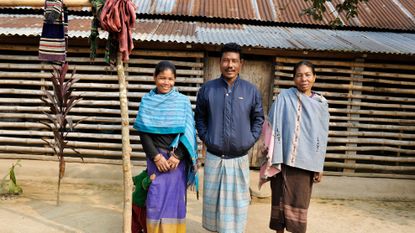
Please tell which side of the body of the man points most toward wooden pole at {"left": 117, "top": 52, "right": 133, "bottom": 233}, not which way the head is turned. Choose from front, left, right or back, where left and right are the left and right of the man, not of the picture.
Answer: right

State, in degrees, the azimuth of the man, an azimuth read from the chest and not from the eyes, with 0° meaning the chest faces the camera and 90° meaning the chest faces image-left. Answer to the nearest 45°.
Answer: approximately 0°

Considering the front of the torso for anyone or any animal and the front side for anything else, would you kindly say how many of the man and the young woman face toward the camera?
2

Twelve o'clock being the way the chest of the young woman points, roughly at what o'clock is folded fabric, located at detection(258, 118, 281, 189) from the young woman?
The folded fabric is roughly at 9 o'clock from the young woman.

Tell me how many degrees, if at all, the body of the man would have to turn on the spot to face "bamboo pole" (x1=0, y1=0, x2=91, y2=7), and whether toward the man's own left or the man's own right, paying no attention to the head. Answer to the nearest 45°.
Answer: approximately 90° to the man's own right
